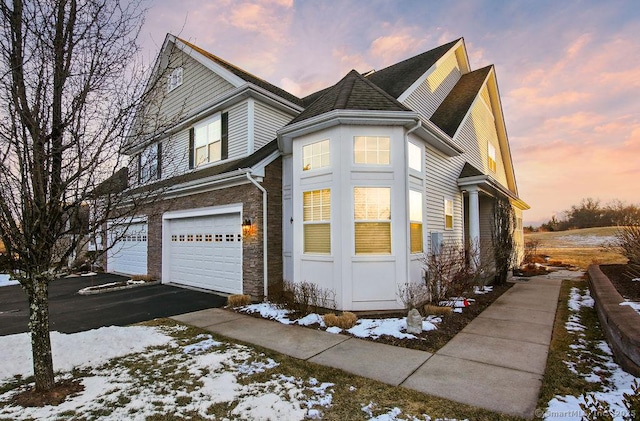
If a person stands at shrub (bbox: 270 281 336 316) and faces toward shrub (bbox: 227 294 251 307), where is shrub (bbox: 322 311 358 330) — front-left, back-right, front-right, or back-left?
back-left
